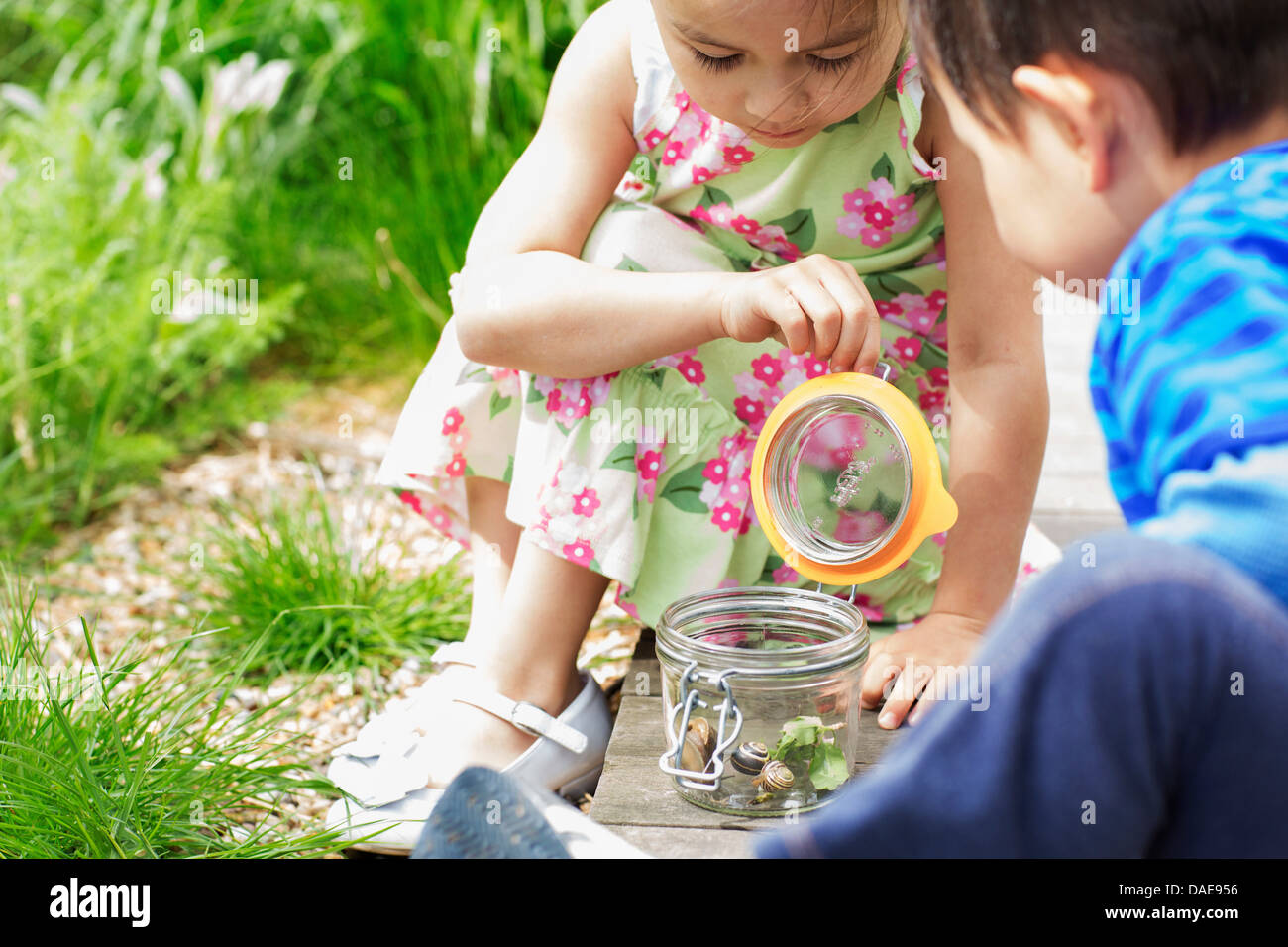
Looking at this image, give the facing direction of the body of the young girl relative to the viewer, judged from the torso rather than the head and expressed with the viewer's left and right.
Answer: facing the viewer and to the left of the viewer

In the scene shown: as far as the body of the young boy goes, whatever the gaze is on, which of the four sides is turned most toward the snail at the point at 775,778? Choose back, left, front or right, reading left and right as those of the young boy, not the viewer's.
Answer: front

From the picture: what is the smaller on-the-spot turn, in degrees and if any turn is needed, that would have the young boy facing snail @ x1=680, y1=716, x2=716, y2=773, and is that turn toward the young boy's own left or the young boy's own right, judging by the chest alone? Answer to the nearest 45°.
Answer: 0° — they already face it

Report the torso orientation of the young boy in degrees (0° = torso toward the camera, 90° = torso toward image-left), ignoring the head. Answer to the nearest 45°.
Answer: approximately 135°

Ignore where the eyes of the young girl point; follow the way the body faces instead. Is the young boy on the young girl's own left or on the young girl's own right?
on the young girl's own left

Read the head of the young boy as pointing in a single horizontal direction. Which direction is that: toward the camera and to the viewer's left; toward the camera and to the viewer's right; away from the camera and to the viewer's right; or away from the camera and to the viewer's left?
away from the camera and to the viewer's left

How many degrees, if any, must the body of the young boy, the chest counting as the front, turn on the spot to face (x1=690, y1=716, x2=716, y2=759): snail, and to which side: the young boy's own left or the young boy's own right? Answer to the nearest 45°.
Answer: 0° — they already face it

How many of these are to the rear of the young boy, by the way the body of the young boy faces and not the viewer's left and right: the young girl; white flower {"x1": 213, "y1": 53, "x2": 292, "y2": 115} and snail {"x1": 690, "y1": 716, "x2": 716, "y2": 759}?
0

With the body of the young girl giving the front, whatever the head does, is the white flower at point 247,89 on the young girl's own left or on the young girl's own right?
on the young girl's own right

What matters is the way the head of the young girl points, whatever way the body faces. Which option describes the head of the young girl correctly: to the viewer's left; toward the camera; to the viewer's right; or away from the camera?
toward the camera
